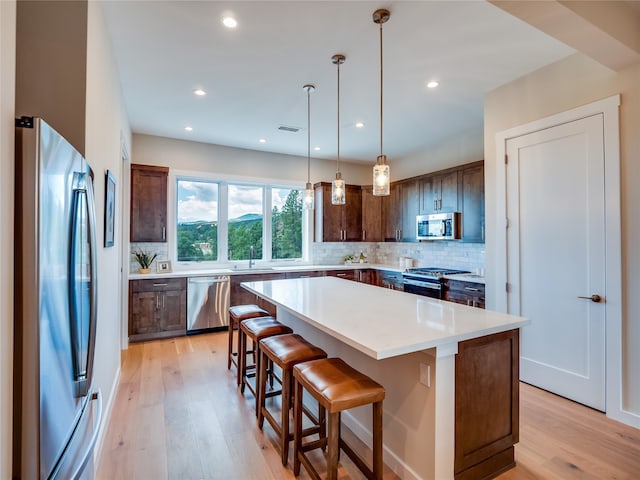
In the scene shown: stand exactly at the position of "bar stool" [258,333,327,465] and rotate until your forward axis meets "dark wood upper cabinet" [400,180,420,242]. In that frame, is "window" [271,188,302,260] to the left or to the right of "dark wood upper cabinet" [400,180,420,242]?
left

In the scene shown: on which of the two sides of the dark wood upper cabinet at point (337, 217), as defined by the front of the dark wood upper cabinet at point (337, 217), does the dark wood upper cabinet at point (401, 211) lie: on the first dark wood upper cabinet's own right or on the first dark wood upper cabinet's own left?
on the first dark wood upper cabinet's own left

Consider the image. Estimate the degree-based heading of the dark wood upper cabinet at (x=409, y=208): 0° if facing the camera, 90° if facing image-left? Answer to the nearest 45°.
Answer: approximately 45°

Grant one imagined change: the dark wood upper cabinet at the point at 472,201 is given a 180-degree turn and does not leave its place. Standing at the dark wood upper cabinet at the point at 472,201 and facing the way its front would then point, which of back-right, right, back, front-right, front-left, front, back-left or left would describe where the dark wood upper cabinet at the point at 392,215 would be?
left

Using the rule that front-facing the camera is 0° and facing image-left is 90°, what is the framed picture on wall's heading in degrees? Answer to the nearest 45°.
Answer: approximately 270°

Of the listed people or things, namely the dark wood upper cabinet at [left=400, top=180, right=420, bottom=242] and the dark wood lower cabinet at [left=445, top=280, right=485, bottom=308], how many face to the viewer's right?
0

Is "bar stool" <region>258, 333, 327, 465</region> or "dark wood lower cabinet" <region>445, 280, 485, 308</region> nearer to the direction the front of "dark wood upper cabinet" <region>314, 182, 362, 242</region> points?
the bar stool

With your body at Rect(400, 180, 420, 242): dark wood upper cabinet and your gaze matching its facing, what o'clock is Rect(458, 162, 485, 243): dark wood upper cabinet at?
Rect(458, 162, 485, 243): dark wood upper cabinet is roughly at 9 o'clock from Rect(400, 180, 420, 242): dark wood upper cabinet.

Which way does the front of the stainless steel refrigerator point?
to the viewer's right

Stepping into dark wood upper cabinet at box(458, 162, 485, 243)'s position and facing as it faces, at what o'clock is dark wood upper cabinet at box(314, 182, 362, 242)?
dark wood upper cabinet at box(314, 182, 362, 242) is roughly at 2 o'clock from dark wood upper cabinet at box(458, 162, 485, 243).

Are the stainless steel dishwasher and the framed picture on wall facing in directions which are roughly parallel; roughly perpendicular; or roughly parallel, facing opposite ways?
roughly perpendicular

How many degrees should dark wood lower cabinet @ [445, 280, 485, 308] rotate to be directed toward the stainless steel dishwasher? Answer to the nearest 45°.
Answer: approximately 45° to its right
